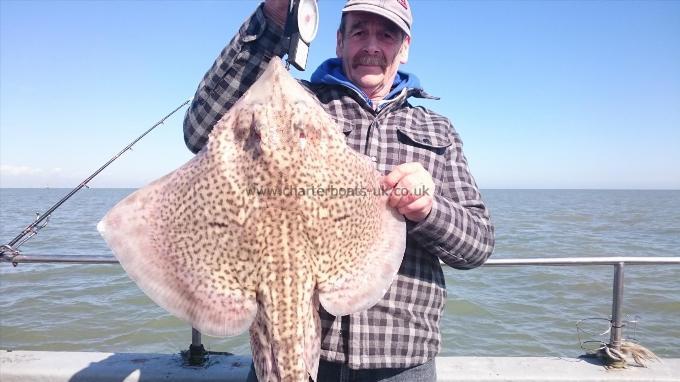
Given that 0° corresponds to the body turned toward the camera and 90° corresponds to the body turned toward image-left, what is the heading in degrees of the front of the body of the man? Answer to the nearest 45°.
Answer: approximately 0°
